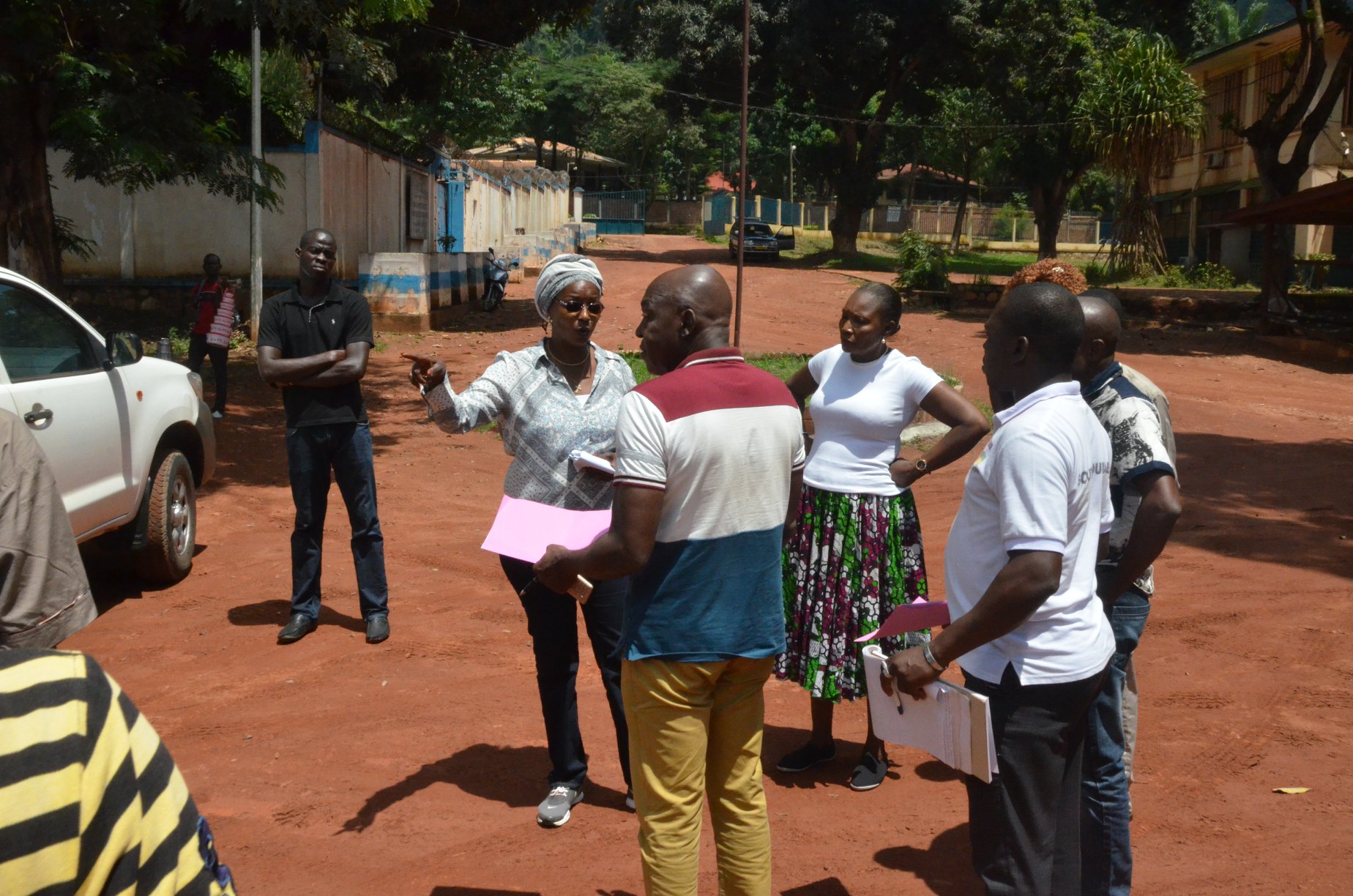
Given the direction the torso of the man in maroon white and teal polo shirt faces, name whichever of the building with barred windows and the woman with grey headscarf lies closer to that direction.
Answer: the woman with grey headscarf

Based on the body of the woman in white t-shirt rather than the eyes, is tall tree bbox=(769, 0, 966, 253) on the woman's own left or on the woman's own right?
on the woman's own right

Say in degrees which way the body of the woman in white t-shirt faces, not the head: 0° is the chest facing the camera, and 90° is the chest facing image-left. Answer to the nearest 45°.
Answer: approximately 45°

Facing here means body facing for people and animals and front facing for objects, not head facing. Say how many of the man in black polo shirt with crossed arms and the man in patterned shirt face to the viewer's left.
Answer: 1

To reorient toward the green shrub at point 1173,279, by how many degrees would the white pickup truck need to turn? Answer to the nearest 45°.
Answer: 0° — it already faces it

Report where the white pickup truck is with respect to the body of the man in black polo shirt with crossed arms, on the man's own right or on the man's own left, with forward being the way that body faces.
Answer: on the man's own right

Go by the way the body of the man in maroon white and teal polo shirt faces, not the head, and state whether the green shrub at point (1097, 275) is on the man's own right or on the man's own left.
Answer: on the man's own right

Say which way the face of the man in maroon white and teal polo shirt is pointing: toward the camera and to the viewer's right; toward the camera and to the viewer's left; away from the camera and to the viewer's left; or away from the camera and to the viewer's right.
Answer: away from the camera and to the viewer's left

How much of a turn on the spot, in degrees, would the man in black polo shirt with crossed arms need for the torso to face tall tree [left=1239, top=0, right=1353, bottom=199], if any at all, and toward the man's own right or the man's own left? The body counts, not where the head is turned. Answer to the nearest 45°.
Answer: approximately 135° to the man's own left

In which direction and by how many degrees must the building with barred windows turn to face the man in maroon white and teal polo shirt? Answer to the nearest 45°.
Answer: approximately 45° to its left
